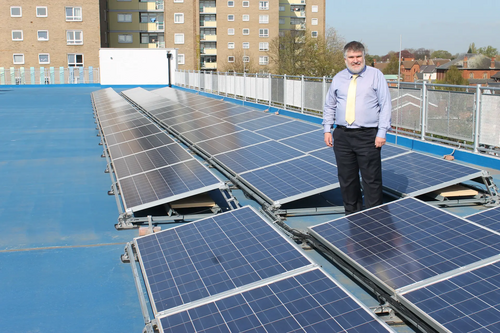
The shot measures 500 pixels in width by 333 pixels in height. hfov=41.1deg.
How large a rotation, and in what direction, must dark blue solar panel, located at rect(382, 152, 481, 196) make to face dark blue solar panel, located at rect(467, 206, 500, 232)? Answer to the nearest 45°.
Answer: approximately 45° to its left

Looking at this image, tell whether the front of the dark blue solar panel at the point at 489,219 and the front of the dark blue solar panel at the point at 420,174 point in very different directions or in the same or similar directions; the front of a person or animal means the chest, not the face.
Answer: same or similar directions

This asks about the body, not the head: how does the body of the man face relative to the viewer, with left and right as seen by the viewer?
facing the viewer

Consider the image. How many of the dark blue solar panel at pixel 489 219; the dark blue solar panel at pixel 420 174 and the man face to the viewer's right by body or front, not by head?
0

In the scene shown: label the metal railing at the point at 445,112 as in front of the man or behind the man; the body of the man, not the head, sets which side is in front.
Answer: behind

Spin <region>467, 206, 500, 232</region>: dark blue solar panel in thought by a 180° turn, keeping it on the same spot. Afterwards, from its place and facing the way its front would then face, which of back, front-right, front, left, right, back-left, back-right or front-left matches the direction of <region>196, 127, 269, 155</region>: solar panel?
left

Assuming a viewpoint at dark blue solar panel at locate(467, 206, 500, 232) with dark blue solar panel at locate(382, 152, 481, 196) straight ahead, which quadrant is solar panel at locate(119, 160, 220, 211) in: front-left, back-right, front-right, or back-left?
front-left

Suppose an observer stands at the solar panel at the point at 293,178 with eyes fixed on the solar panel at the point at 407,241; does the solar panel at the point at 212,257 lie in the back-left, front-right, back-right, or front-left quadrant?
front-right

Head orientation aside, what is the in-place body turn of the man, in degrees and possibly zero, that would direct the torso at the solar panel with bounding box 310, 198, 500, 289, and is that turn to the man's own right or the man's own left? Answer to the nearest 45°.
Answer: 0° — they already face it

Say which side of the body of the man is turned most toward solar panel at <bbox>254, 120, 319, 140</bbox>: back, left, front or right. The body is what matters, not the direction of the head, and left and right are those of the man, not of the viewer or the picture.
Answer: back

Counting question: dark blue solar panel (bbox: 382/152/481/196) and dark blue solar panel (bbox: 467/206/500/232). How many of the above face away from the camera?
0

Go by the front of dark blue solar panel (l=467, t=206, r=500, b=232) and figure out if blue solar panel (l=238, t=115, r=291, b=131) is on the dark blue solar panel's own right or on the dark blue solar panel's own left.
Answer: on the dark blue solar panel's own right
